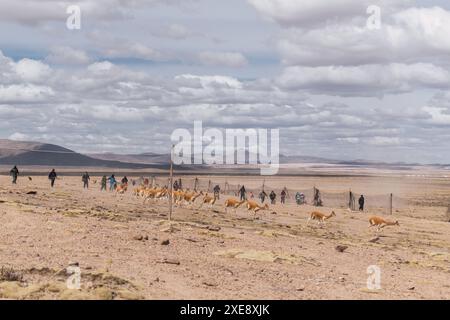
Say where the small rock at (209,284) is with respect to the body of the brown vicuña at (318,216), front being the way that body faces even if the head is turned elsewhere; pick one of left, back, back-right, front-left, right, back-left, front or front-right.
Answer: right

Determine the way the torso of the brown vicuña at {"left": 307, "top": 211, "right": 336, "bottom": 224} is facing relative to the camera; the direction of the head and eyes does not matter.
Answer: to the viewer's right
